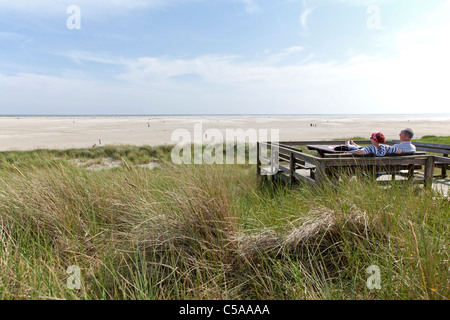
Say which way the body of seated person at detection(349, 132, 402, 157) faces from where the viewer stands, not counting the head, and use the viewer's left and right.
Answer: facing away from the viewer

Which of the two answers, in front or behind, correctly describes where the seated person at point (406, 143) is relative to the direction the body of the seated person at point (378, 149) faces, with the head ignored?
behind

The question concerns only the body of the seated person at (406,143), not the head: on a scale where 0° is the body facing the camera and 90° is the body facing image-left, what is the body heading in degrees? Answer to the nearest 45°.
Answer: approximately 135°

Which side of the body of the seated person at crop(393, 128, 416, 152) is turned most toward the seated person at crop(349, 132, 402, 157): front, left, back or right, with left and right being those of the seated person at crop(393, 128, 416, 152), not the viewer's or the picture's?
left

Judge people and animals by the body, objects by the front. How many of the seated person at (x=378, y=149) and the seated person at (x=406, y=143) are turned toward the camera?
0
